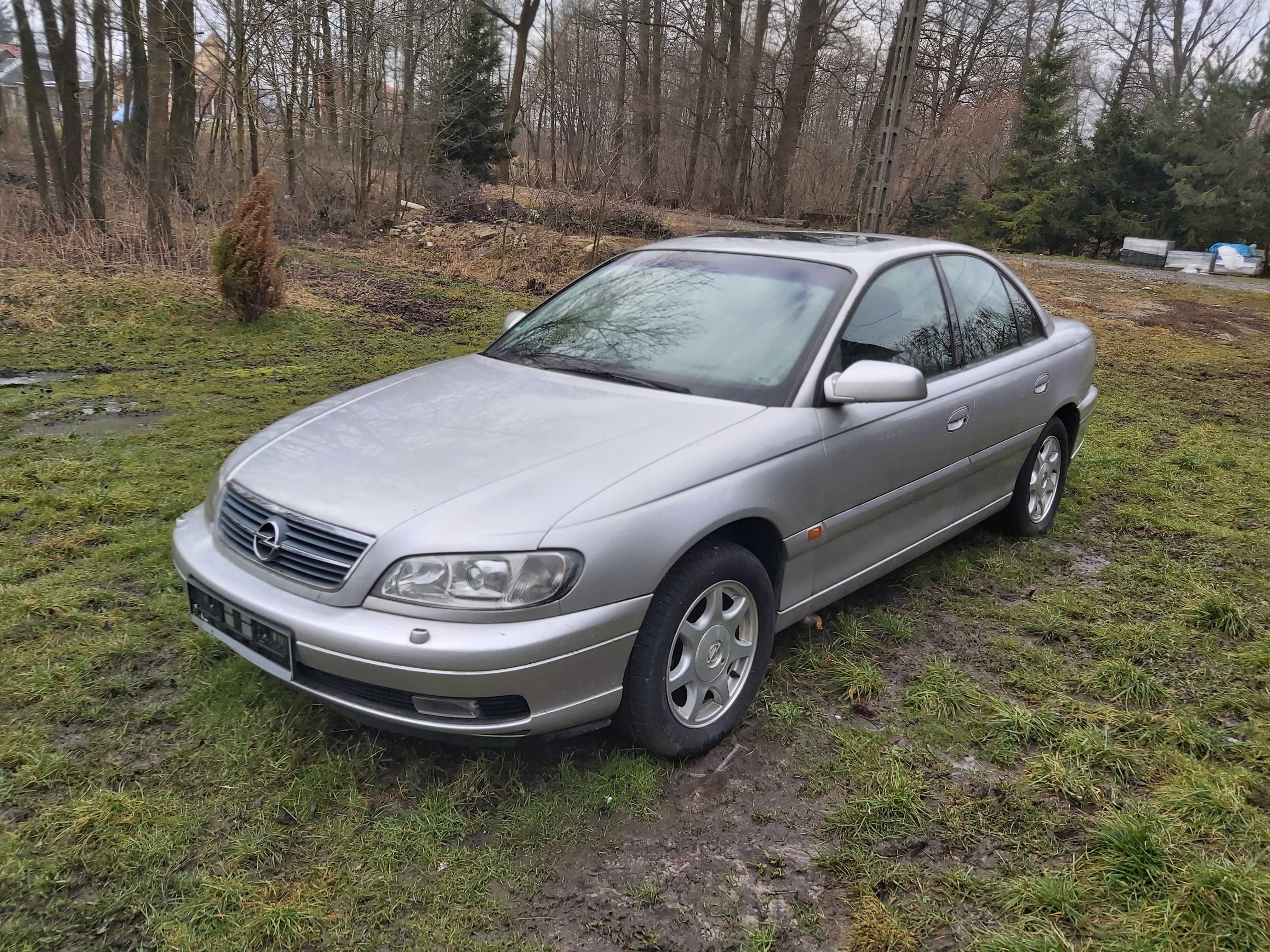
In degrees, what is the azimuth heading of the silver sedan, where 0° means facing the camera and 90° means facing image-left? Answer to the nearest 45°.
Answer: approximately 45°

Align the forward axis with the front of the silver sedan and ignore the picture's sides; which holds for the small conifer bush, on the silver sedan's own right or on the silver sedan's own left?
on the silver sedan's own right

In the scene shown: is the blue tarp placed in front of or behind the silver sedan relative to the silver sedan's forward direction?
behind

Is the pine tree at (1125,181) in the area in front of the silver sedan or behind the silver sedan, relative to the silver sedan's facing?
behind

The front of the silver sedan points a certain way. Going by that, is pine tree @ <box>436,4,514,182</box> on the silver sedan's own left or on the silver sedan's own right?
on the silver sedan's own right

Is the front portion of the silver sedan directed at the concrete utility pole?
no

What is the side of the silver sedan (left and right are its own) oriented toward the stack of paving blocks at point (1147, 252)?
back

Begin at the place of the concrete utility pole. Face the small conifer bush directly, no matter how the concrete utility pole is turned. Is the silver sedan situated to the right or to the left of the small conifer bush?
left

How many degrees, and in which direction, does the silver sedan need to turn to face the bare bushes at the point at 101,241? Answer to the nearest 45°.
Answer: approximately 90° to its right

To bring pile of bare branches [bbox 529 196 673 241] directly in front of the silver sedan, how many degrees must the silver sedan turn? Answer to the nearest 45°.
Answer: approximately 135° to its right

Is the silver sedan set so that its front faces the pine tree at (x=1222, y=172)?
no

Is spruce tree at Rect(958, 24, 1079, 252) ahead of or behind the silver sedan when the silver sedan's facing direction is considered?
behind

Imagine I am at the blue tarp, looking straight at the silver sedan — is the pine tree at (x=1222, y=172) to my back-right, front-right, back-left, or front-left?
back-right

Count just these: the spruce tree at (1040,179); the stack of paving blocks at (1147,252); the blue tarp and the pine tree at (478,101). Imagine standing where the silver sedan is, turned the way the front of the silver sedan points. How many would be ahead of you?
0

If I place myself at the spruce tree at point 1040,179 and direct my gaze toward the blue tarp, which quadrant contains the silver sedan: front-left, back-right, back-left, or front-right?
front-right

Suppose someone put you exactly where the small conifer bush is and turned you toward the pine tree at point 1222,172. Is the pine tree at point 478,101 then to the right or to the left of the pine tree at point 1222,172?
left
